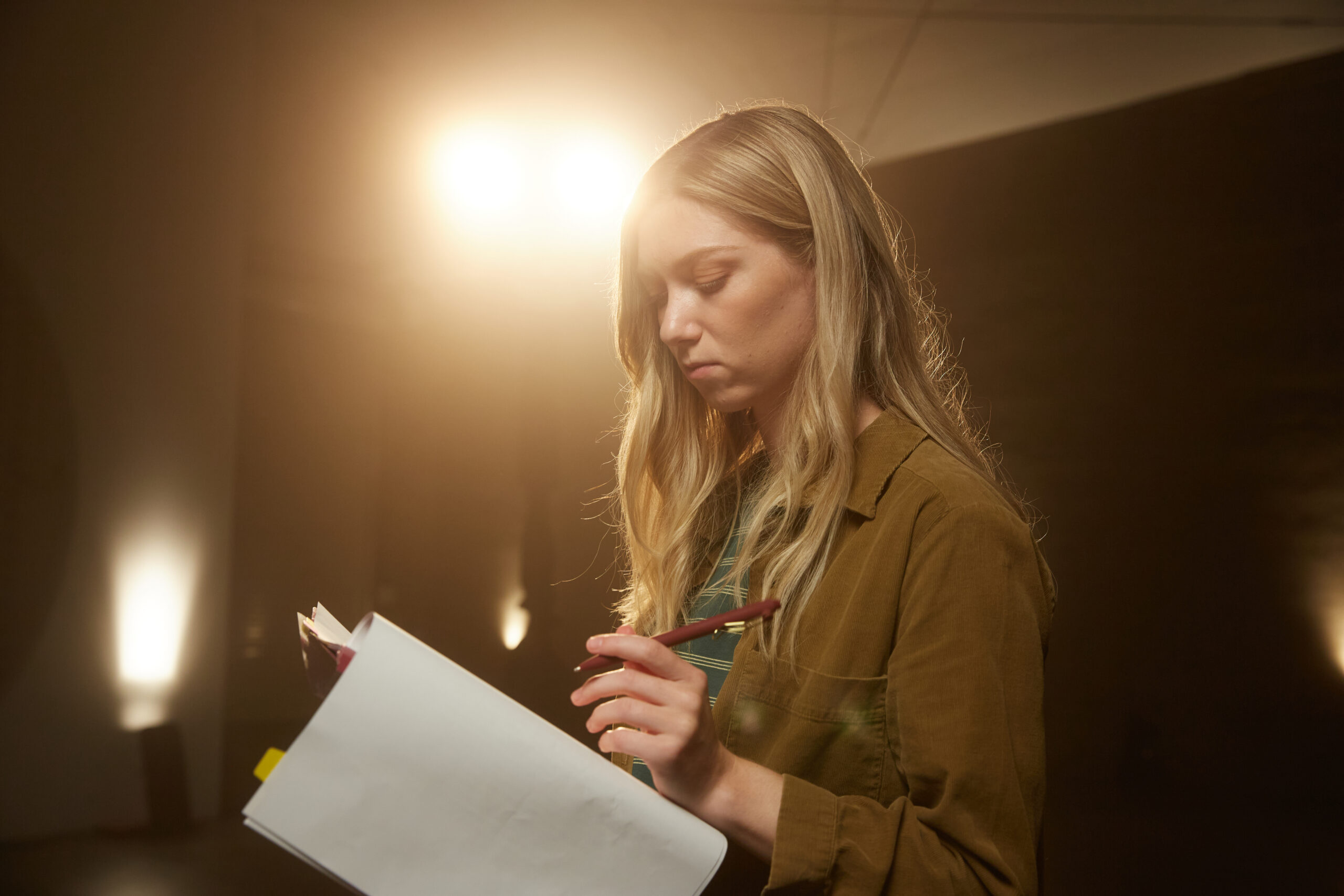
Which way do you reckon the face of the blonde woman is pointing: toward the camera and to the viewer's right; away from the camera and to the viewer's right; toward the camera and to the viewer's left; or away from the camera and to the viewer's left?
toward the camera and to the viewer's left

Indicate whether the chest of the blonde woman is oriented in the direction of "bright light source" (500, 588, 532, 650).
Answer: no

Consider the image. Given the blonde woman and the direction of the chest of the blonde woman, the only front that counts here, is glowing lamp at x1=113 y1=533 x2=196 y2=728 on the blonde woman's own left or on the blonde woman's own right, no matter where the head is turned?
on the blonde woman's own right

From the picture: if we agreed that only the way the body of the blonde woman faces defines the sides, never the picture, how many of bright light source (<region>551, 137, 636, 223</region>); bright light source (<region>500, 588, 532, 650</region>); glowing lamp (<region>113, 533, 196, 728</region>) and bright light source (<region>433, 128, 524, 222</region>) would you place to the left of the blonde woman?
0

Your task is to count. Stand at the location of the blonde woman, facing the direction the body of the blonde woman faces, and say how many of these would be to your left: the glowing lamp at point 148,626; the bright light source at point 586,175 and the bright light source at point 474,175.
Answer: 0

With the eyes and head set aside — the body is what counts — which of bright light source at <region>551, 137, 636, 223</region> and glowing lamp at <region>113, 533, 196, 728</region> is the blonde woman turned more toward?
the glowing lamp

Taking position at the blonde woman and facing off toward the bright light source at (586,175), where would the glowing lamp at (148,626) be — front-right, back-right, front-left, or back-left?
front-left

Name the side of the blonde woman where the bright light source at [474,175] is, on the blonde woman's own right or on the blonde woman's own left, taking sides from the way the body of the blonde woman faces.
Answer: on the blonde woman's own right

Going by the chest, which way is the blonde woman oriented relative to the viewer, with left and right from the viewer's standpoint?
facing the viewer and to the left of the viewer

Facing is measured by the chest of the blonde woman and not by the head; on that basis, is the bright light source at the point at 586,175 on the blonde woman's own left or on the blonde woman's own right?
on the blonde woman's own right

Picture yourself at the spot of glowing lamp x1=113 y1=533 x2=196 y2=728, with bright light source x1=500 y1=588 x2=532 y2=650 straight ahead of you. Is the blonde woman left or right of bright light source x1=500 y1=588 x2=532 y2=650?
right
